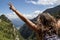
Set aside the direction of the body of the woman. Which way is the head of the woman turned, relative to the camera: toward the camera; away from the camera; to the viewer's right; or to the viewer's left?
away from the camera

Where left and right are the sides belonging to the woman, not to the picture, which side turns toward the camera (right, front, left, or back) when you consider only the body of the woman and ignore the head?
back
